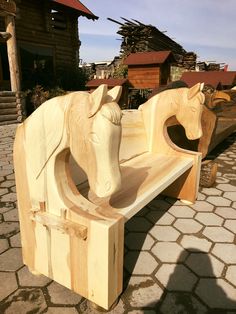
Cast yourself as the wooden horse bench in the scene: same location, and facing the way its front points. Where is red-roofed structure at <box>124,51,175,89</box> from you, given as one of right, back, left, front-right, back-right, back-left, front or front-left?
back-left

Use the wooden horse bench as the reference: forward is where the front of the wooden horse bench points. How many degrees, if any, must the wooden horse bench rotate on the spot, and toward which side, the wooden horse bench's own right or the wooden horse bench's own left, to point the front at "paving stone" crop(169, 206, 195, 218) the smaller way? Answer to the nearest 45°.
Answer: approximately 90° to the wooden horse bench's own left

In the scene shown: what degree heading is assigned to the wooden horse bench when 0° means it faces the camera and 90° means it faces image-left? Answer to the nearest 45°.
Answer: approximately 315°

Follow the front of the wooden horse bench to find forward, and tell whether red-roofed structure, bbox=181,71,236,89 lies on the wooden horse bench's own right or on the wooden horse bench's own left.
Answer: on the wooden horse bench's own left

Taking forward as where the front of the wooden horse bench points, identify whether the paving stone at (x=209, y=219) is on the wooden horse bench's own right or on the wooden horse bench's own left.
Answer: on the wooden horse bench's own left
